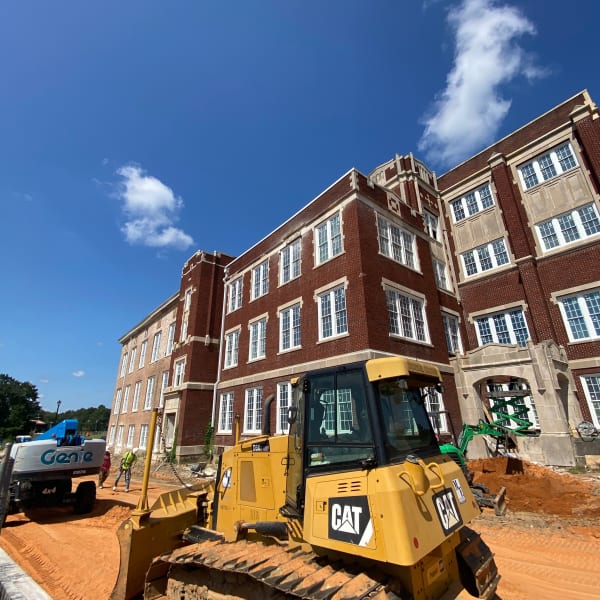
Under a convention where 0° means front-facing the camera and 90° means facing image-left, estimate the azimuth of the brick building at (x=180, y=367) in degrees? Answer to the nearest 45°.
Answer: approximately 45°

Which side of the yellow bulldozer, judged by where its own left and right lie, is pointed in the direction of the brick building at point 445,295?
right

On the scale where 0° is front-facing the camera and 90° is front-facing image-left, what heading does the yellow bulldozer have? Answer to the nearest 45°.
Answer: approximately 135°

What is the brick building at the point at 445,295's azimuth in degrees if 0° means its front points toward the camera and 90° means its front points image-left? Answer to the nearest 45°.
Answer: approximately 45°

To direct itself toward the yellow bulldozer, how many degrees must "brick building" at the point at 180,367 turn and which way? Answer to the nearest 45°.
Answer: approximately 45° to its left

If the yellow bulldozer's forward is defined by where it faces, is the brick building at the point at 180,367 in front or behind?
in front

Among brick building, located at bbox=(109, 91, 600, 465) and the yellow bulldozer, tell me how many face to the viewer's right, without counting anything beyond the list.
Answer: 0
